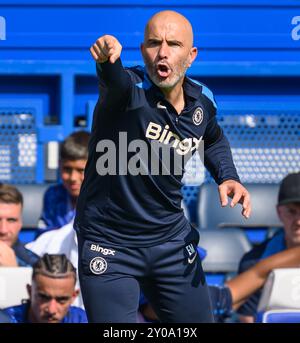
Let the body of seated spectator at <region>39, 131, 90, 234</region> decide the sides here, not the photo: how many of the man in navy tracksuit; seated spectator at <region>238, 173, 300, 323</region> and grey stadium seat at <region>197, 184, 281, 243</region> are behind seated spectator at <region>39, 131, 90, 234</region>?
0

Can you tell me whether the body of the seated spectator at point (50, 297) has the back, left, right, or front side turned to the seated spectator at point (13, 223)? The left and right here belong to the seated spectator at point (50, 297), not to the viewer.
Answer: back

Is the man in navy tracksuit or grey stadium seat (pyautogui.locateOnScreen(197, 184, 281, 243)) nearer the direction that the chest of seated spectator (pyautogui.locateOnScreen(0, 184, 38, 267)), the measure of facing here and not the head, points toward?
the man in navy tracksuit

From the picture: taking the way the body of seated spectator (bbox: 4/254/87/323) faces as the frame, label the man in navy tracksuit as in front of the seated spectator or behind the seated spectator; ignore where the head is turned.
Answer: in front

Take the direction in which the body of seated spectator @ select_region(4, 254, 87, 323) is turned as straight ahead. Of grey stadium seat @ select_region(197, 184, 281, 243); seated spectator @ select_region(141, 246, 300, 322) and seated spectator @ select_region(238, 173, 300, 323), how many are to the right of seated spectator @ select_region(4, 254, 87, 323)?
0

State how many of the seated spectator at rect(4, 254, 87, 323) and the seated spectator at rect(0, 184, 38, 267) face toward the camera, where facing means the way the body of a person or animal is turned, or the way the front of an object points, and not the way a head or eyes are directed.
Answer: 2

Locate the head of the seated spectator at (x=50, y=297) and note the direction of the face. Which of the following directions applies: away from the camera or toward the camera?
toward the camera

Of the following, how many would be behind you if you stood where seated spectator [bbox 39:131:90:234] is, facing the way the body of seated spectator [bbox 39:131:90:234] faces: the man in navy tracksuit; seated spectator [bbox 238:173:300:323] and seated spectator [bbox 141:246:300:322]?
0

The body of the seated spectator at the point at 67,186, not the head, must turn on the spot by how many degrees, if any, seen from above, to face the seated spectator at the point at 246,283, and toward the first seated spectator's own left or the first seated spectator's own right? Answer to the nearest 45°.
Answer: approximately 45° to the first seated spectator's own left

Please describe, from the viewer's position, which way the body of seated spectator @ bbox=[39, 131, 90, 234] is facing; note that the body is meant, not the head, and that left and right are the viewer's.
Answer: facing the viewer and to the right of the viewer

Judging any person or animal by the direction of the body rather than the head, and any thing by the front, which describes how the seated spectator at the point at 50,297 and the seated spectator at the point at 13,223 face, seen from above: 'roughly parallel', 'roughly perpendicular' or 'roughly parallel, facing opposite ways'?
roughly parallel

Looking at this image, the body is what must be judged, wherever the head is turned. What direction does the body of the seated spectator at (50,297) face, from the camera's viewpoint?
toward the camera

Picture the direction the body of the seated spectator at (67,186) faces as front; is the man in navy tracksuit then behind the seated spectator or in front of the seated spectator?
in front

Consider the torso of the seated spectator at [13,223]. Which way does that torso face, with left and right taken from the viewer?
facing the viewer
